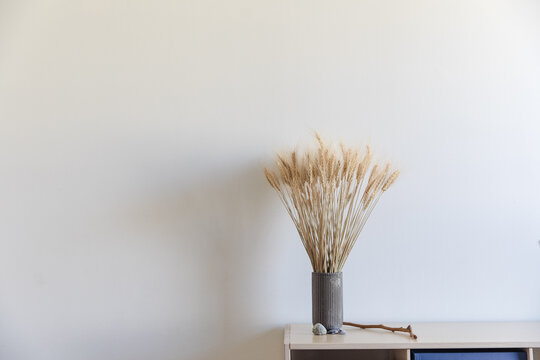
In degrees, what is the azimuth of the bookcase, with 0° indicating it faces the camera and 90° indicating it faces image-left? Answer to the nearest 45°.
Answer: approximately 0°
